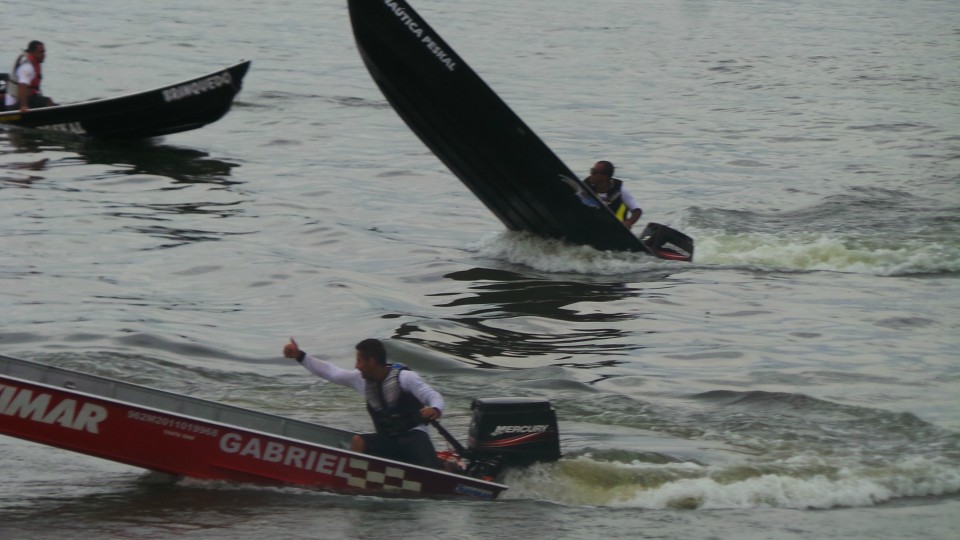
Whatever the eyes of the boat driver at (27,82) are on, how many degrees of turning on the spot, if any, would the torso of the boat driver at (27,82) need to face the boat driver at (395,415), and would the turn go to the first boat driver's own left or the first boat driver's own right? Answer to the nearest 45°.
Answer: approximately 90° to the first boat driver's own right

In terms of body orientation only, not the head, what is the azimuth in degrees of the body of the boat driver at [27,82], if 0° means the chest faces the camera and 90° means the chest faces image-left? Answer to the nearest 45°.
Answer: approximately 270°

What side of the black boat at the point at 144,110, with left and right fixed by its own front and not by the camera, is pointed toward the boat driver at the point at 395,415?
right

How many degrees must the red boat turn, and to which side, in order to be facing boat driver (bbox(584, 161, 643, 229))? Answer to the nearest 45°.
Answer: approximately 135° to its right

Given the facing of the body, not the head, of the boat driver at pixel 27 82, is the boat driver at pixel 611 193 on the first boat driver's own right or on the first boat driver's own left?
on the first boat driver's own right

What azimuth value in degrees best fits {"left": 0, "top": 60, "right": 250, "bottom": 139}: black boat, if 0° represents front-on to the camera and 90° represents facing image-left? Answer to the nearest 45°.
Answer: approximately 270°

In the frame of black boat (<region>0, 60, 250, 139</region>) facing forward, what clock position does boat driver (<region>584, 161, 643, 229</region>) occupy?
The boat driver is roughly at 2 o'clock from the black boat.

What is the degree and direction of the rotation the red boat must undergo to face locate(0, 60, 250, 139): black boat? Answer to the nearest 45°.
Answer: approximately 90° to its right

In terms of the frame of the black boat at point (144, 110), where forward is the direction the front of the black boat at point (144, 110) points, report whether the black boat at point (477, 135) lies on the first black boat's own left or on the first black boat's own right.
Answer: on the first black boat's own right

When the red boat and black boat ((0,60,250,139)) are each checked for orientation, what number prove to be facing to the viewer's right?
1

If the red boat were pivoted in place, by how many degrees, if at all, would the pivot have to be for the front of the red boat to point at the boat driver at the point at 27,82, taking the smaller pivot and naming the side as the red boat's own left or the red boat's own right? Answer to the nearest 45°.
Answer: approximately 90° to the red boat's own right

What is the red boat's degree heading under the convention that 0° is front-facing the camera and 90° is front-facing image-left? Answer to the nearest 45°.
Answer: approximately 90°
